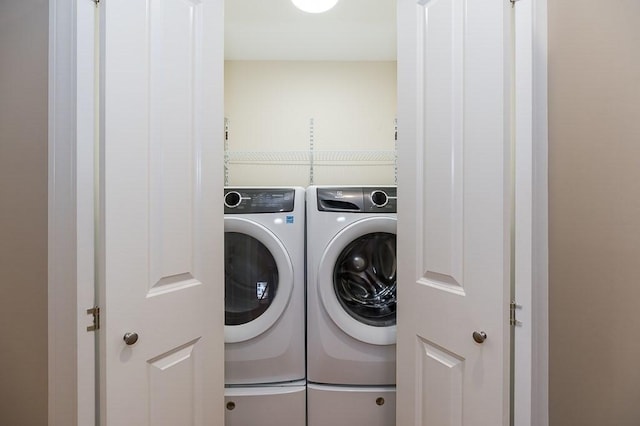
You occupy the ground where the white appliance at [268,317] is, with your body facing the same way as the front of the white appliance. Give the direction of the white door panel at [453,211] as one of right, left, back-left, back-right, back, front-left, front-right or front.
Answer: front-left

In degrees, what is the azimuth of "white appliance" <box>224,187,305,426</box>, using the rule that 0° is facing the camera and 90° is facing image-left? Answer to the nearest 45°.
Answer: approximately 0°

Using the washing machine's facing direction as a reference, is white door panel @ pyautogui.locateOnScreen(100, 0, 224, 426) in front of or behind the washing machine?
in front

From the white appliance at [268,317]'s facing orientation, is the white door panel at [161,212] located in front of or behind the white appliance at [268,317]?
in front

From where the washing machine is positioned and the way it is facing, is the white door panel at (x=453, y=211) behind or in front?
in front
